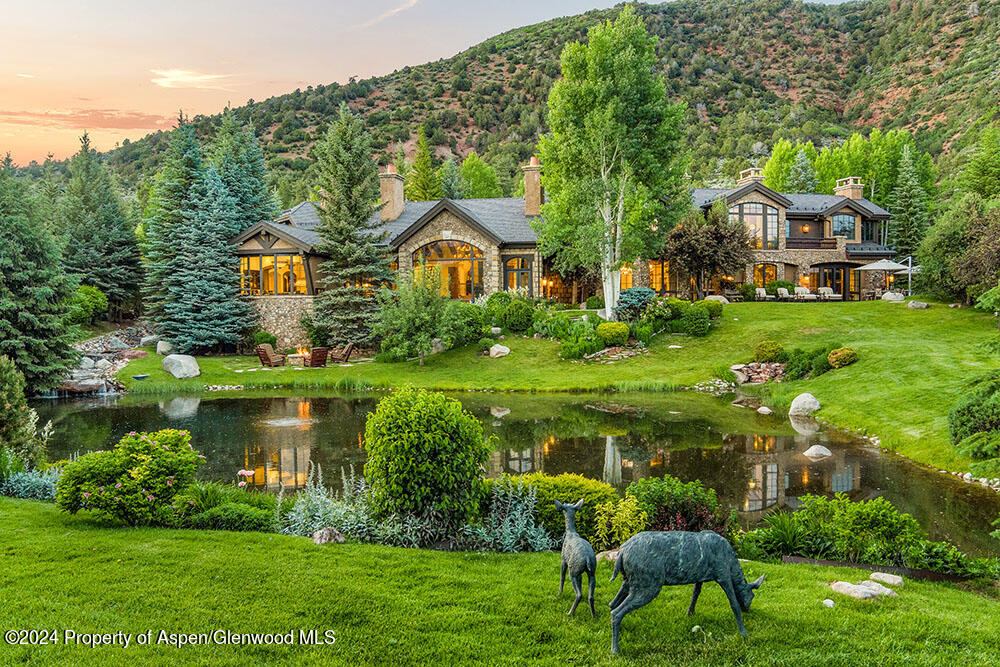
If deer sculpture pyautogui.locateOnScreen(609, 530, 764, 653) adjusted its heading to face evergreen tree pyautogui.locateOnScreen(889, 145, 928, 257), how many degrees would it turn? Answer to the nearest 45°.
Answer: approximately 90° to its left

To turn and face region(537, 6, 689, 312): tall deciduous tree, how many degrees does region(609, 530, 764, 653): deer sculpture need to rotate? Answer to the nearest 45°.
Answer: approximately 90° to its left

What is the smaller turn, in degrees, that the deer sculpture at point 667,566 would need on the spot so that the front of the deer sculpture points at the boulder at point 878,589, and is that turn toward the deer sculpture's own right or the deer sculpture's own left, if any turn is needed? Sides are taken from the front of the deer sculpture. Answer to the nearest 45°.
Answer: approximately 45° to the deer sculpture's own left

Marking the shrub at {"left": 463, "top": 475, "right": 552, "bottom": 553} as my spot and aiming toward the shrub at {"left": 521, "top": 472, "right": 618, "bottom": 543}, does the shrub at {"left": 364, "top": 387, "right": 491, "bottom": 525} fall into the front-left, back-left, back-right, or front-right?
back-left

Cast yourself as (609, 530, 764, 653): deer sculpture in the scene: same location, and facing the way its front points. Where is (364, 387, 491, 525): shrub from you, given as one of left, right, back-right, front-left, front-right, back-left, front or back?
back-left

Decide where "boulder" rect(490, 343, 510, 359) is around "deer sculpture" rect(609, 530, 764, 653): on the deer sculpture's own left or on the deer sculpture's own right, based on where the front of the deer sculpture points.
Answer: on the deer sculpture's own left

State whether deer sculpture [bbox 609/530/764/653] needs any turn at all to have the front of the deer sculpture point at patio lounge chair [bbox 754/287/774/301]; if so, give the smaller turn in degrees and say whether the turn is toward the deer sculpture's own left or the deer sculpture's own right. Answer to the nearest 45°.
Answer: approximately 90° to the deer sculpture's own left

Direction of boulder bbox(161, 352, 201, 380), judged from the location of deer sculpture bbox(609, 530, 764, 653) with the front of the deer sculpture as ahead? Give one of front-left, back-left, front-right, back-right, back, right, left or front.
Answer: back-left

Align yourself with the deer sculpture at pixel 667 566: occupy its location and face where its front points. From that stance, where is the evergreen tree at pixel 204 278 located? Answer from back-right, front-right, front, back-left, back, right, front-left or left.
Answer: back-left

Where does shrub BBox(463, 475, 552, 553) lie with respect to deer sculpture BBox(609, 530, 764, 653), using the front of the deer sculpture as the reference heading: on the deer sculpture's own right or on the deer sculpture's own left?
on the deer sculpture's own left

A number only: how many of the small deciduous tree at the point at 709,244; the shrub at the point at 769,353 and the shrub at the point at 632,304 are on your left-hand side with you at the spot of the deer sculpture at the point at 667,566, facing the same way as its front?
3

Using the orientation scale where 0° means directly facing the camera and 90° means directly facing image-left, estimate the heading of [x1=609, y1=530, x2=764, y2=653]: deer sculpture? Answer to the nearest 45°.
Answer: approximately 270°
